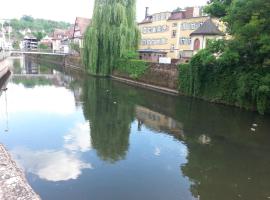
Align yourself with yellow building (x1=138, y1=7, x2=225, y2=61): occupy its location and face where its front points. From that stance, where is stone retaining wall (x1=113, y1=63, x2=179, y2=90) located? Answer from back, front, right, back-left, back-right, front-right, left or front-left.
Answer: front-left

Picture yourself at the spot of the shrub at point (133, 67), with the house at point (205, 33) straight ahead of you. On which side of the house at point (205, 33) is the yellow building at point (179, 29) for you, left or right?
left

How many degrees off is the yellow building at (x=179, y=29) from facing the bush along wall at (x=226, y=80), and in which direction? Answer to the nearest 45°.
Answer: approximately 45° to its left

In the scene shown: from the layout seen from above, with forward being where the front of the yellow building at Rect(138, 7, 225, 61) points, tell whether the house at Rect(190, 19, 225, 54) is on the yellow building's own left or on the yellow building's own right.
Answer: on the yellow building's own left

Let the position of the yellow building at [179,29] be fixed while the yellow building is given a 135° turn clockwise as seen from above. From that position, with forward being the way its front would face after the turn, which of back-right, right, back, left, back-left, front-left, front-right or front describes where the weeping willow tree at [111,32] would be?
back-left

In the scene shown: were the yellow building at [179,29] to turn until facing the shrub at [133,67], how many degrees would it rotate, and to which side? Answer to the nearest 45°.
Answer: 0° — it already faces it

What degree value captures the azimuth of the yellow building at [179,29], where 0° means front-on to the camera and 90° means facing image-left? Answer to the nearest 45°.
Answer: approximately 45°
